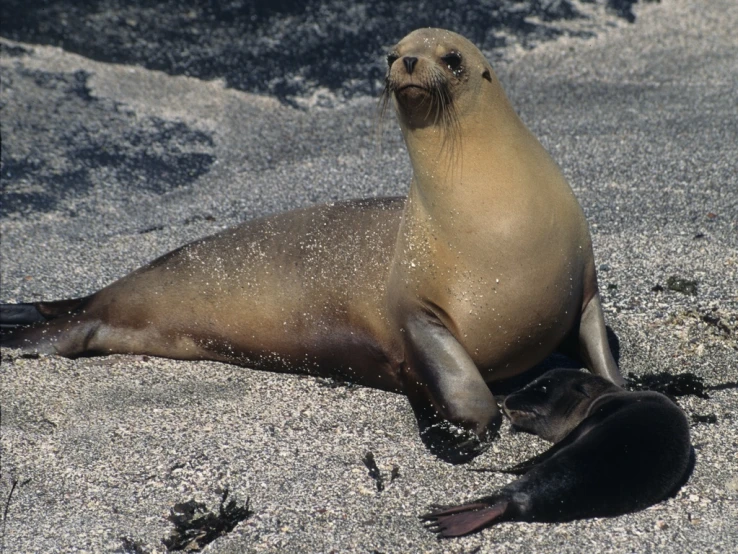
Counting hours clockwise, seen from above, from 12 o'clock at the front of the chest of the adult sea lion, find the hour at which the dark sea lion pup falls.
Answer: The dark sea lion pup is roughly at 1 o'clock from the adult sea lion.

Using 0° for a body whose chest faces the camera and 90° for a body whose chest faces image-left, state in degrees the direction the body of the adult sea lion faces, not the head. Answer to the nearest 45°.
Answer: approximately 315°
